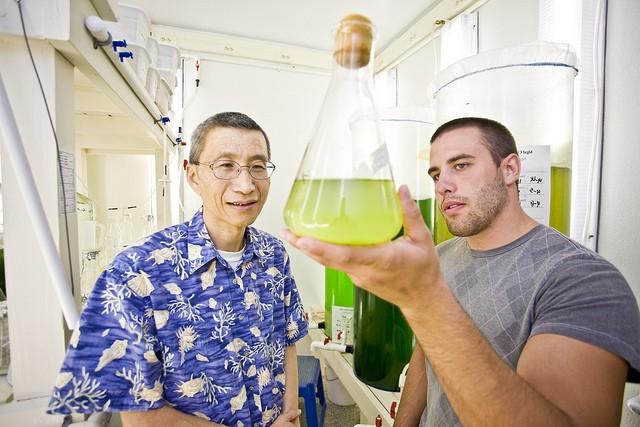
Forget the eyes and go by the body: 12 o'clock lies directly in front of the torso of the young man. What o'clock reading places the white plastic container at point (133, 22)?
The white plastic container is roughly at 2 o'clock from the young man.

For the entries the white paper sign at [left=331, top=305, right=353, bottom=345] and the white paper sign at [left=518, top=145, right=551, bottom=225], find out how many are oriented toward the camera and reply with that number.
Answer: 2

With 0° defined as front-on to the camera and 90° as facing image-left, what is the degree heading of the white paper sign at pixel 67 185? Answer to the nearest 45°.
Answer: approximately 315°

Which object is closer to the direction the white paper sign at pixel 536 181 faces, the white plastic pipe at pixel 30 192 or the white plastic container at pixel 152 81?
the white plastic pipe

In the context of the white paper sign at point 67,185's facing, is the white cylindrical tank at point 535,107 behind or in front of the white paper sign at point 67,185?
in front

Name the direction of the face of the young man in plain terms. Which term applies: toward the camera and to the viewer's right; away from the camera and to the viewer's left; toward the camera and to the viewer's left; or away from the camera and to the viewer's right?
toward the camera and to the viewer's left

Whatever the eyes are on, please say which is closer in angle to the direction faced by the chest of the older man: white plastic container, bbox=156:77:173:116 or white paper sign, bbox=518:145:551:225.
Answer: the white paper sign

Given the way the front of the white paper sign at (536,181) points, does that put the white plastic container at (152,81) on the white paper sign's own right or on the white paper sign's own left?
on the white paper sign's own right

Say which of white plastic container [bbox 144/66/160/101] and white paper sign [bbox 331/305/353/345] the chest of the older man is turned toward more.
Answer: the white paper sign
